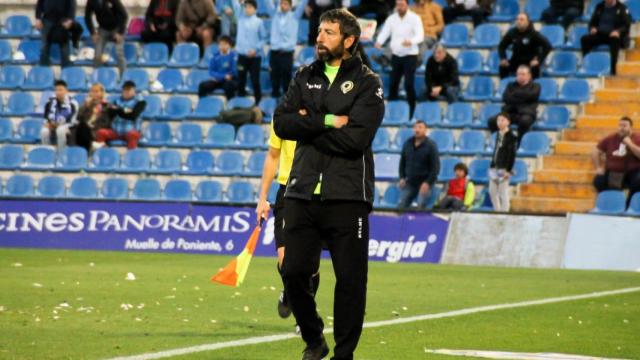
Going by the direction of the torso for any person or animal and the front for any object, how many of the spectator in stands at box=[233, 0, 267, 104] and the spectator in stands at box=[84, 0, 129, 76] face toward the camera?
2

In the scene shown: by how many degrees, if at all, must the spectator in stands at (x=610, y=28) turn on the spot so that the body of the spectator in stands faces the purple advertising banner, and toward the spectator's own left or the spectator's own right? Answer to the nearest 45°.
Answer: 0° — they already face it

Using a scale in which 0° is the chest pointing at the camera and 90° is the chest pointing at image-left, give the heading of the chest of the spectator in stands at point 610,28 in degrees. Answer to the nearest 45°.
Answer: approximately 45°

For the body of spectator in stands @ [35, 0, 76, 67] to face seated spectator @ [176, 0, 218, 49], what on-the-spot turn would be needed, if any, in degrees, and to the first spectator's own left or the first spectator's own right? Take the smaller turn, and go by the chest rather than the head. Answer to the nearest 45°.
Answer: approximately 45° to the first spectator's own left

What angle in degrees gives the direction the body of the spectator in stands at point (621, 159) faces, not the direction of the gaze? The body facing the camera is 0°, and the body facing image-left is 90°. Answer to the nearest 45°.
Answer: approximately 45°

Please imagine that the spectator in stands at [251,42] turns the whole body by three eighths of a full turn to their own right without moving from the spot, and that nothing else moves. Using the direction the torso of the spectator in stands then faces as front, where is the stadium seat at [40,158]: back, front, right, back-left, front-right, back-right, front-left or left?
front-left
